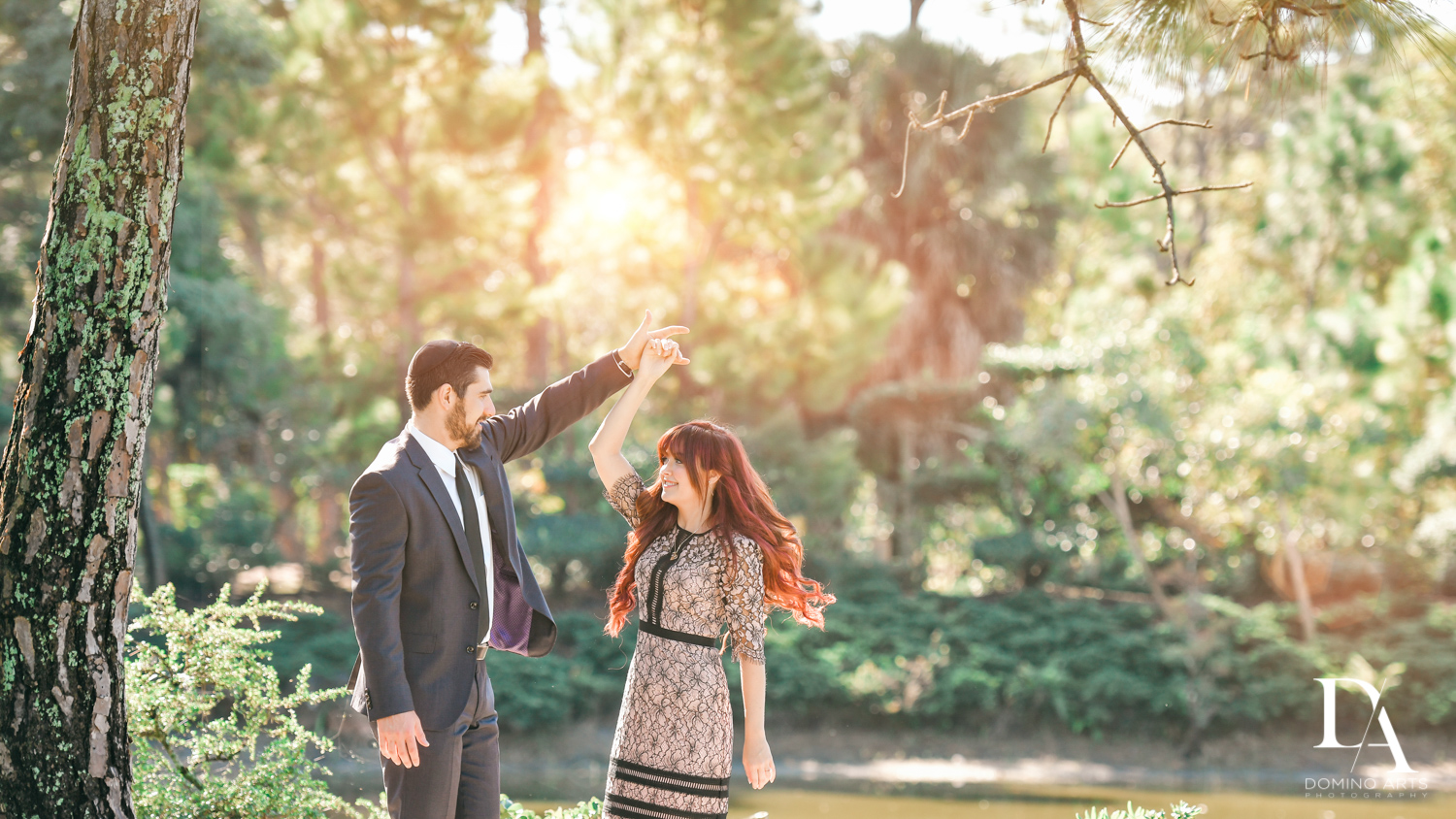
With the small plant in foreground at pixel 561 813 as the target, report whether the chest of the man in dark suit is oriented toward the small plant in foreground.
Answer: no

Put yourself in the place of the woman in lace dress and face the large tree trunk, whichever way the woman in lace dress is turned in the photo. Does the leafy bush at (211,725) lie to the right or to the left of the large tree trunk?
right

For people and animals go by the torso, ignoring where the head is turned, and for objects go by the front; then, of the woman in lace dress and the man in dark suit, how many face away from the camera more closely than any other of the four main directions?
0

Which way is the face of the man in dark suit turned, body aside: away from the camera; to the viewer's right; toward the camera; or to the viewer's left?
to the viewer's right

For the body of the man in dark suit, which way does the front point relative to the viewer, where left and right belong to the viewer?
facing the viewer and to the right of the viewer

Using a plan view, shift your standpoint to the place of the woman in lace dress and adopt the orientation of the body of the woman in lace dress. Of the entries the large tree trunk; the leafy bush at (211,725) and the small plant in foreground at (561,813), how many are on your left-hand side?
0

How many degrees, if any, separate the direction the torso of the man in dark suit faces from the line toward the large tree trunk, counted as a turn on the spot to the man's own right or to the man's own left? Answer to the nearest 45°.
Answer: approximately 135° to the man's own right

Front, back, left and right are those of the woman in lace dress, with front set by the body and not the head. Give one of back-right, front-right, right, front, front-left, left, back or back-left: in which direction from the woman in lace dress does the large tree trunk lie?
front-right

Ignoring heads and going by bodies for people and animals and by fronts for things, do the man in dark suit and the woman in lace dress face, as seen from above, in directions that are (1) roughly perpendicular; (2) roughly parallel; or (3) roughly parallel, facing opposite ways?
roughly perpendicular

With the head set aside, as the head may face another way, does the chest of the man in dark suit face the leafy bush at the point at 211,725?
no
